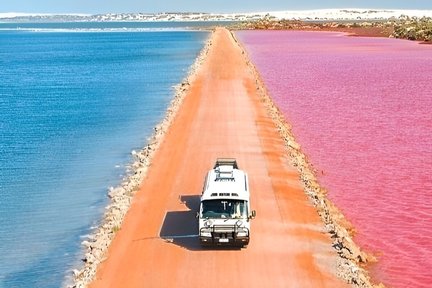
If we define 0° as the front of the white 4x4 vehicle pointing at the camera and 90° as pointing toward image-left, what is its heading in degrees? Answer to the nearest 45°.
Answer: approximately 0°
